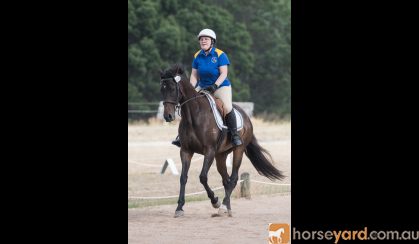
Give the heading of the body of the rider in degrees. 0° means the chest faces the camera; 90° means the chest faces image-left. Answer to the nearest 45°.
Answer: approximately 45°
